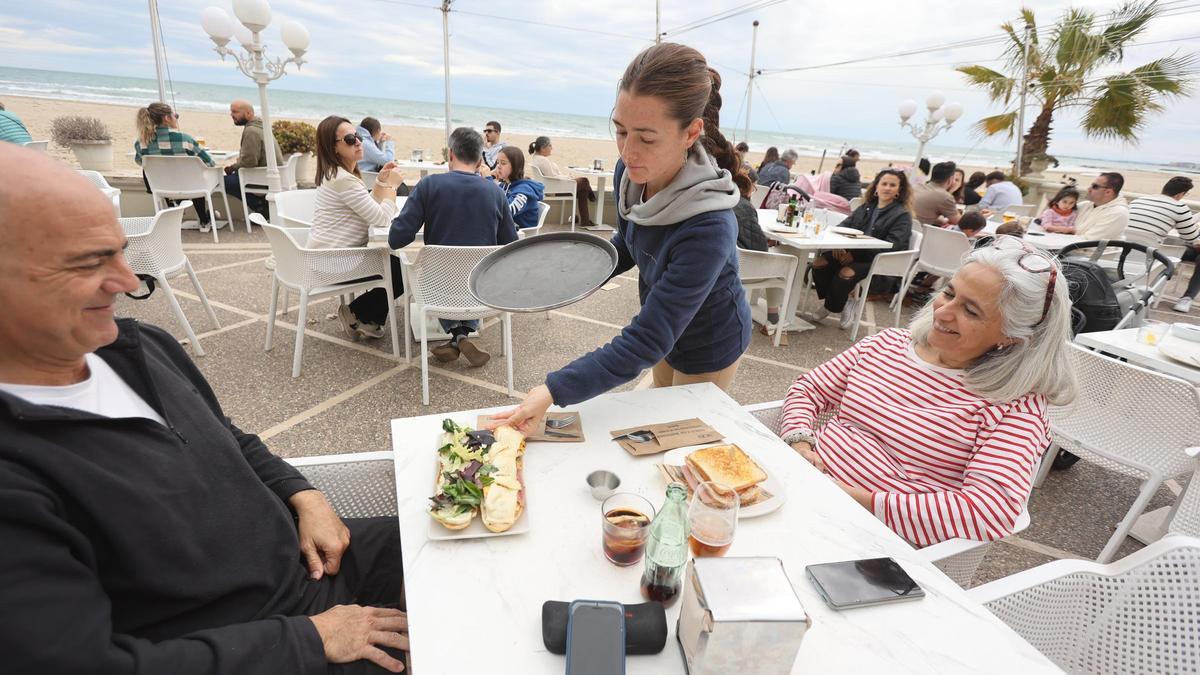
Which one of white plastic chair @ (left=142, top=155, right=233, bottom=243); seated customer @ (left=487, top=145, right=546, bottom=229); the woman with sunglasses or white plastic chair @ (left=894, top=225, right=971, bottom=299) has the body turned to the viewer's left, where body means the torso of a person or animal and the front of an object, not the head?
the seated customer

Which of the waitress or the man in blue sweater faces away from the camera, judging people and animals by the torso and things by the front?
the man in blue sweater

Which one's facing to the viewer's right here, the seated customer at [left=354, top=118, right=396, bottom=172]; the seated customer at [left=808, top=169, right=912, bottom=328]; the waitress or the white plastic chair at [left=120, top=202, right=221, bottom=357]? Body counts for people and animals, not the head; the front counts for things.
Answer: the seated customer at [left=354, top=118, right=396, bottom=172]

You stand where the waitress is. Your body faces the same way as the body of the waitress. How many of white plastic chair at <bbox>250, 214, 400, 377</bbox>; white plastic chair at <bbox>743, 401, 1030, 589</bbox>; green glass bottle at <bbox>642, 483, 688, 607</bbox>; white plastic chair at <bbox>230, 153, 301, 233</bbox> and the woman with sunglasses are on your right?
3

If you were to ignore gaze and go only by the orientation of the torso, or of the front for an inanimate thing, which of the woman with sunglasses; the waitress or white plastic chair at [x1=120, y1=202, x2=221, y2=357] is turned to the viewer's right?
the woman with sunglasses

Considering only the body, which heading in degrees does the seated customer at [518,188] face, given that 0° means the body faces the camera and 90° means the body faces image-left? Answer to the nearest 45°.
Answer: approximately 90°

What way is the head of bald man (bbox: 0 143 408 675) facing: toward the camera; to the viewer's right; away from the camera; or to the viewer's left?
to the viewer's right

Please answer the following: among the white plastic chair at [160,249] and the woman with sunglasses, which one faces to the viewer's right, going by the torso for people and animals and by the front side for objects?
the woman with sunglasses

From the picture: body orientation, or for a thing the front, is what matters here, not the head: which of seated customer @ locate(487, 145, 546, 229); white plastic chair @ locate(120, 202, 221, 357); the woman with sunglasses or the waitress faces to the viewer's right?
the woman with sunglasses

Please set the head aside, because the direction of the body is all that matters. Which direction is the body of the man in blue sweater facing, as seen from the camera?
away from the camera
